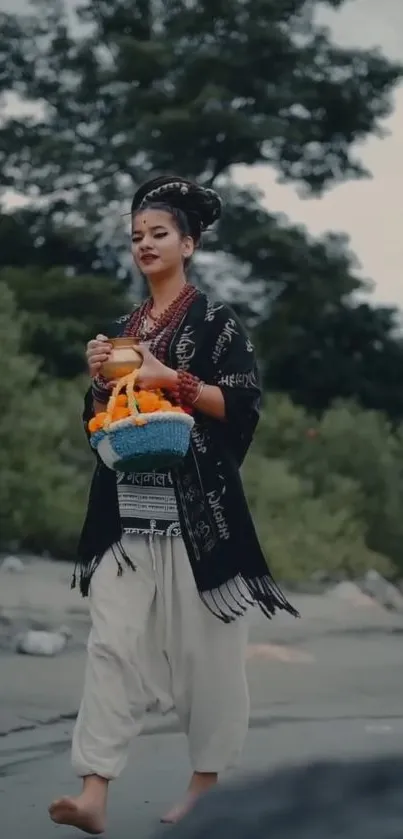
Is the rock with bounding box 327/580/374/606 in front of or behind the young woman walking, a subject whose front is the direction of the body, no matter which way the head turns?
behind

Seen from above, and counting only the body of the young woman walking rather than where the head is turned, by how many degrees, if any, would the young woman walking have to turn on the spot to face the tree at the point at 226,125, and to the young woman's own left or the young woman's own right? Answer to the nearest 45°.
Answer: approximately 135° to the young woman's own right

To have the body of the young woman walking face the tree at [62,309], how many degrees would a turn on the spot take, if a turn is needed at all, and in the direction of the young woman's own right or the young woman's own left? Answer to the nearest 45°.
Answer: approximately 135° to the young woman's own right

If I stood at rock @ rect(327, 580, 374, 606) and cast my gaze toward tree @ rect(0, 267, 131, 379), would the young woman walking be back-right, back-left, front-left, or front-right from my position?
back-left

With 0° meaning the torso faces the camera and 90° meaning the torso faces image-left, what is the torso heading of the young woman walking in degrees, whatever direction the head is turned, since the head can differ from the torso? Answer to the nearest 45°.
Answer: approximately 45°
